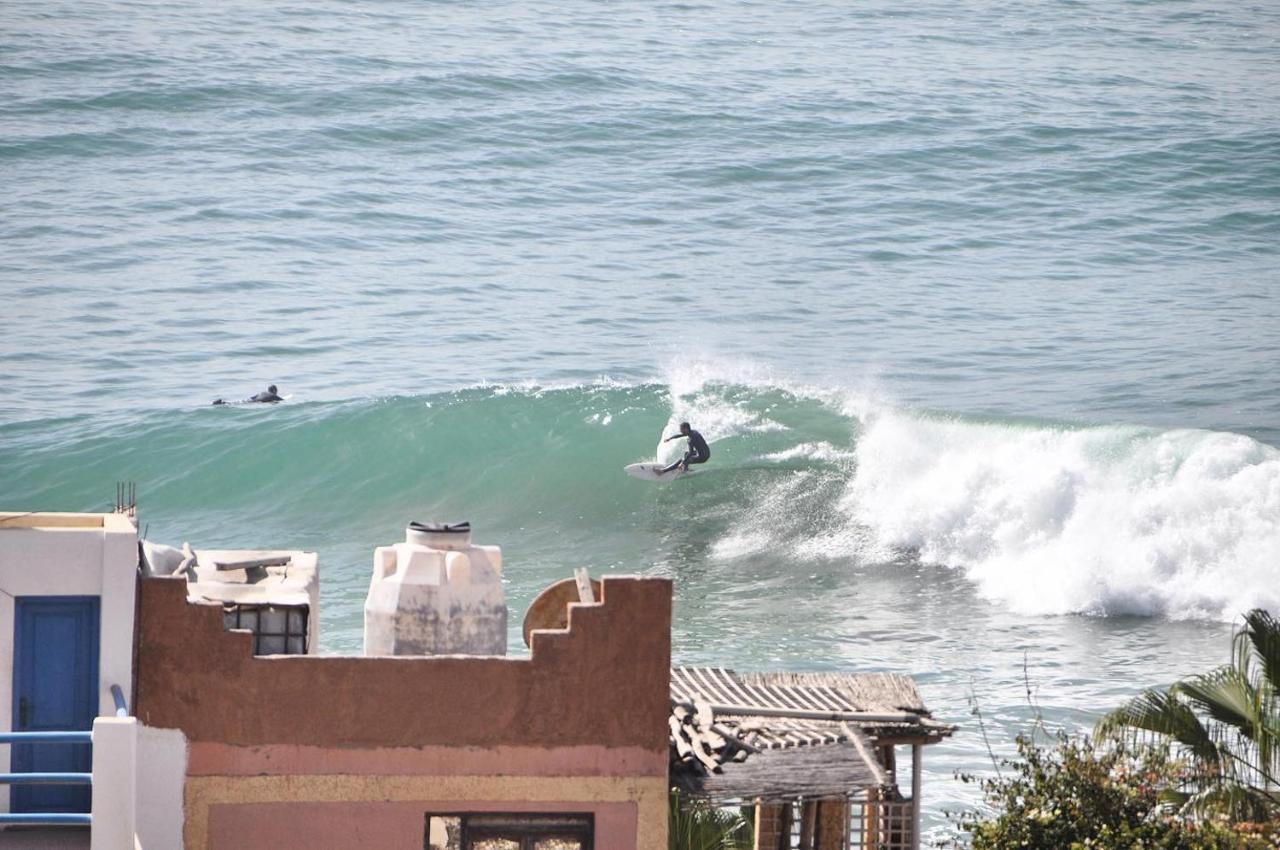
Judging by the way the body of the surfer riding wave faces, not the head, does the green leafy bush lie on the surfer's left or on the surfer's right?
on the surfer's left

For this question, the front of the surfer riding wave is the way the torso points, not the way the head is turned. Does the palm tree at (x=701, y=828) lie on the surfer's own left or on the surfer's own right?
on the surfer's own left

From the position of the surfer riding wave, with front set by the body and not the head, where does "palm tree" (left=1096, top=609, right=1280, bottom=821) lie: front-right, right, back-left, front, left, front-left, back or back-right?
left
